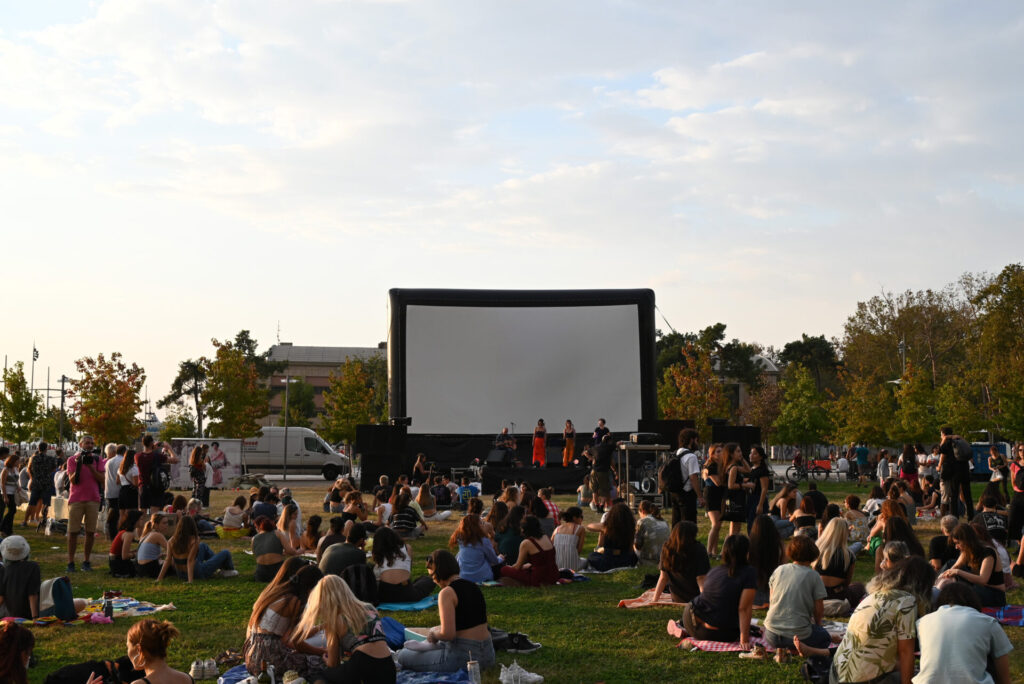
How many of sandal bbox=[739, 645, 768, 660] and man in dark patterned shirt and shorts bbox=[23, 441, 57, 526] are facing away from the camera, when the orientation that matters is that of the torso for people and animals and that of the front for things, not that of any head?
1

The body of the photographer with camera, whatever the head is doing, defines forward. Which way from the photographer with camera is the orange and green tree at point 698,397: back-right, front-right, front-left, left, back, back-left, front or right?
back-left

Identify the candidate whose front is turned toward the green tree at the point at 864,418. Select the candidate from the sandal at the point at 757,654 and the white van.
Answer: the white van

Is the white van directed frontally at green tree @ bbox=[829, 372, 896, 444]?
yes

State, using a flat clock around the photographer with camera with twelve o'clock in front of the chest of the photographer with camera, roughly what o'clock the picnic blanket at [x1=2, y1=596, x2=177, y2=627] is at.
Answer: The picnic blanket is roughly at 12 o'clock from the photographer with camera.

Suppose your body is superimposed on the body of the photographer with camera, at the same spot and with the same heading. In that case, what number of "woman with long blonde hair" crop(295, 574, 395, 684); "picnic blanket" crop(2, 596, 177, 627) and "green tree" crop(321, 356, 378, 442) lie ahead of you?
2

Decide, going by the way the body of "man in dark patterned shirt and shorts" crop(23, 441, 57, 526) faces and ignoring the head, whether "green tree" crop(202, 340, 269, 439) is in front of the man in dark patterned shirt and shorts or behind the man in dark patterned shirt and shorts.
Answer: in front

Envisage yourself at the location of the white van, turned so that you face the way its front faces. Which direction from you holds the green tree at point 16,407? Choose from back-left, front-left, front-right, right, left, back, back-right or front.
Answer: back-left

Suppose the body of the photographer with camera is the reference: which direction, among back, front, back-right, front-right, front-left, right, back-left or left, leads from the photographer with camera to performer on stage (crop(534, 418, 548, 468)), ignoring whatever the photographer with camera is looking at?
back-left

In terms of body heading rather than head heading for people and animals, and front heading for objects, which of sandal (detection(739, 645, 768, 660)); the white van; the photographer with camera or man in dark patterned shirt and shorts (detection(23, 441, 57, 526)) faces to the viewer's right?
the white van

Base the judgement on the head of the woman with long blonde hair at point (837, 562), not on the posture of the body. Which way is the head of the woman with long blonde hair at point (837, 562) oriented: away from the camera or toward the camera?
away from the camera

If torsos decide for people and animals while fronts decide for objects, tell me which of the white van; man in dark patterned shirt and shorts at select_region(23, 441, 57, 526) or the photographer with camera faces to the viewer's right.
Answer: the white van

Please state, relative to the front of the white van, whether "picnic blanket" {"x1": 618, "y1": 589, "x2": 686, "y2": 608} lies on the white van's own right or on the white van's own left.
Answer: on the white van's own right

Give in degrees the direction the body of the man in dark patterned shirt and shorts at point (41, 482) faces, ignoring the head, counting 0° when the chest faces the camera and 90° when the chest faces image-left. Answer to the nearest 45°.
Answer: approximately 180°

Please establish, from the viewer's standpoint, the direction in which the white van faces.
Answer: facing to the right of the viewer

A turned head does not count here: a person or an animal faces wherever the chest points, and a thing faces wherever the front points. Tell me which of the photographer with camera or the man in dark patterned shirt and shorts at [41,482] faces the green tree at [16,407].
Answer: the man in dark patterned shirt and shorts

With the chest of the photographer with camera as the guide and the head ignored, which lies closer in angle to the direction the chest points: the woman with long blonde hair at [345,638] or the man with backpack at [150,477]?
the woman with long blonde hair
